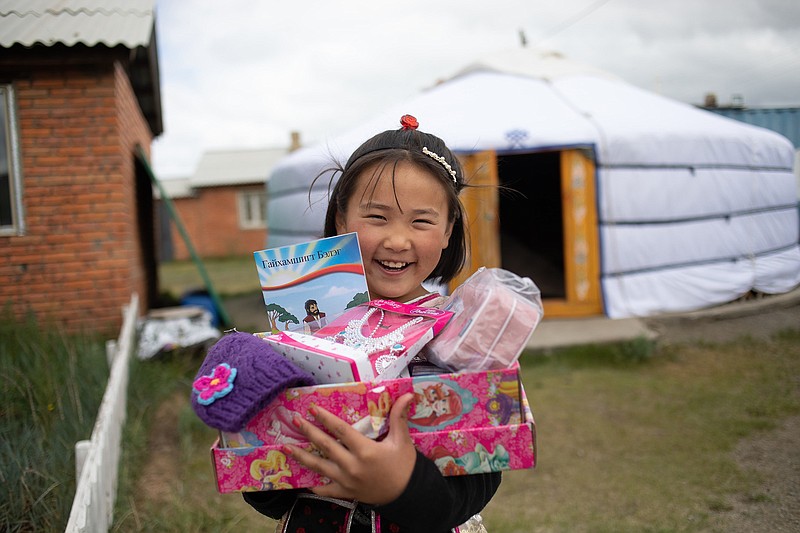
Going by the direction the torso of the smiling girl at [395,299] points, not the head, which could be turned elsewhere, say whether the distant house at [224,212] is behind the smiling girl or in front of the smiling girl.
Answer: behind

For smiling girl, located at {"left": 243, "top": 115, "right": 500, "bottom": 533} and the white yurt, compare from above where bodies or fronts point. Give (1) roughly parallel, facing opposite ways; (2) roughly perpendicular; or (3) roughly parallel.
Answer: roughly parallel

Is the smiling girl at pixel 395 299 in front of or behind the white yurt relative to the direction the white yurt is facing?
in front

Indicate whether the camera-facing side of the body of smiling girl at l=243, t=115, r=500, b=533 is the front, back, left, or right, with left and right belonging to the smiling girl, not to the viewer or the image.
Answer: front

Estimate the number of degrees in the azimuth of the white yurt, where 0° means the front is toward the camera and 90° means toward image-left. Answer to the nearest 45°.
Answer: approximately 0°

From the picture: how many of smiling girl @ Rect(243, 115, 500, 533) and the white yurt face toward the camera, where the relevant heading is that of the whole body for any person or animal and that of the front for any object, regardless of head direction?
2
